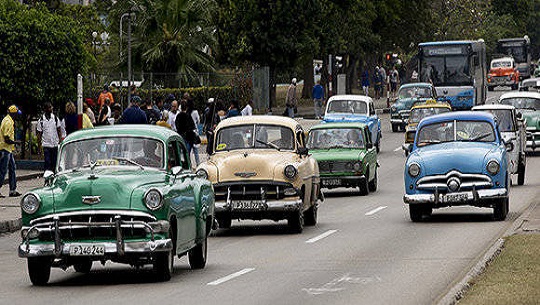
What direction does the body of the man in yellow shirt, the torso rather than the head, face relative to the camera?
to the viewer's right

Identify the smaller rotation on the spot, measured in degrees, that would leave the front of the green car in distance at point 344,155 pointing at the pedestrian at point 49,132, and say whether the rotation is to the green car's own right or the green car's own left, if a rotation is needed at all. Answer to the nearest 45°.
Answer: approximately 90° to the green car's own right

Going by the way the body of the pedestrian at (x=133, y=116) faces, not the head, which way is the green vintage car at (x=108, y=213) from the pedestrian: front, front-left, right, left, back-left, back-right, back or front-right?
back

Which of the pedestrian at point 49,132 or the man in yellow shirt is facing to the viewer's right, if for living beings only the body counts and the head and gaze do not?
the man in yellow shirt

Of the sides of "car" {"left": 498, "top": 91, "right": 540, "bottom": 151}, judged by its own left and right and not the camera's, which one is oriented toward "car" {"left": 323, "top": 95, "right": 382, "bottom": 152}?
right

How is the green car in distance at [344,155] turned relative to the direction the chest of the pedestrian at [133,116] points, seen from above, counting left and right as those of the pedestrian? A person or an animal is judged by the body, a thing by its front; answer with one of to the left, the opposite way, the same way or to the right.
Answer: the opposite way
